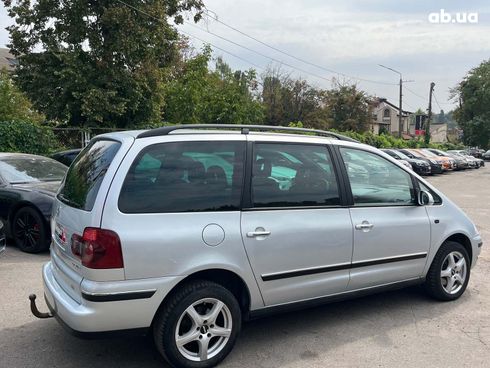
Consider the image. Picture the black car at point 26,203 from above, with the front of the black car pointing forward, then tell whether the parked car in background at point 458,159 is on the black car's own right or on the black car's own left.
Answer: on the black car's own left

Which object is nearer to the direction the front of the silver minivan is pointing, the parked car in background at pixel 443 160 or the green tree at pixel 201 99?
the parked car in background

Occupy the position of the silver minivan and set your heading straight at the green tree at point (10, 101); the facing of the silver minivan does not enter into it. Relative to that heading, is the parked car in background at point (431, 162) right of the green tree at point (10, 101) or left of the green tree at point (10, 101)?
right

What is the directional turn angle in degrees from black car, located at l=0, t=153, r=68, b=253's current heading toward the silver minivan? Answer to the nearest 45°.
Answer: approximately 45° to its right

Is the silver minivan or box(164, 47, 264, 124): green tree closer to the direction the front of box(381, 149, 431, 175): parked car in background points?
the silver minivan

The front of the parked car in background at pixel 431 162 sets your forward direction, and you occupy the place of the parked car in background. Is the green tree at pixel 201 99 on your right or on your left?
on your right

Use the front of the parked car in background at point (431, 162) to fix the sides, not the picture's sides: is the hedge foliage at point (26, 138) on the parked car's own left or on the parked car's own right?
on the parked car's own right
